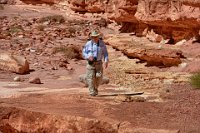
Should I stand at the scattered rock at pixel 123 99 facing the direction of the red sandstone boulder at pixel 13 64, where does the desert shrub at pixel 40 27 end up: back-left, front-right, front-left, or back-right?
front-right

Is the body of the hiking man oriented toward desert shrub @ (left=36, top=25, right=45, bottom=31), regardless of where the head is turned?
no

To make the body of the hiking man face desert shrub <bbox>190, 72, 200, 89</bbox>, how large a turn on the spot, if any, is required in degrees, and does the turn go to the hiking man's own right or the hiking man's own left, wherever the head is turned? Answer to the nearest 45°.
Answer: approximately 90° to the hiking man's own left

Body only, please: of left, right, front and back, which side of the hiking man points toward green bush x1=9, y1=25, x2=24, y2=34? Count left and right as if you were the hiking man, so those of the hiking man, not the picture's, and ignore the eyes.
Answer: back

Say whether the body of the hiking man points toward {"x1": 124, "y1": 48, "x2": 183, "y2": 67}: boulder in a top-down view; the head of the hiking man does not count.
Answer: no

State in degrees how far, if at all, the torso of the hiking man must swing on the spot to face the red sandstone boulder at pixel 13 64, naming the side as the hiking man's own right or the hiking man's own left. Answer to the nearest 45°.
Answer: approximately 135° to the hiking man's own right

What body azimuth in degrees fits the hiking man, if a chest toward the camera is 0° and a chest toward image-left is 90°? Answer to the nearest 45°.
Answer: approximately 0°

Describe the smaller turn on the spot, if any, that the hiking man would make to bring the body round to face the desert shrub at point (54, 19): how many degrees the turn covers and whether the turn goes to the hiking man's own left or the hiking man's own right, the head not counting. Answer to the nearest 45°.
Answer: approximately 180°

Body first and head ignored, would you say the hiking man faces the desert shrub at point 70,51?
no

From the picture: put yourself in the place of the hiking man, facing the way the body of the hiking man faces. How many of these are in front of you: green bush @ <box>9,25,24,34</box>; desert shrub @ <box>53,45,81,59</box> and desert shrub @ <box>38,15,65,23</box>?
0
